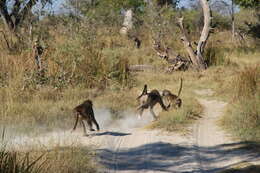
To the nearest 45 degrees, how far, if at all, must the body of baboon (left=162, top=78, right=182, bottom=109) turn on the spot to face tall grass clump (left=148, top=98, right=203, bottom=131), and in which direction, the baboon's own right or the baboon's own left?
approximately 90° to the baboon's own left

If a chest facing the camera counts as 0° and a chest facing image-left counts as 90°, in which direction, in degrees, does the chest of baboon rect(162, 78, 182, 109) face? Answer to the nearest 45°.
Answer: approximately 90°

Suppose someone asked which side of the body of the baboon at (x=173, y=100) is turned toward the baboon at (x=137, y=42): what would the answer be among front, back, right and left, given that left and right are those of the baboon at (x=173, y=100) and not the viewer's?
right
